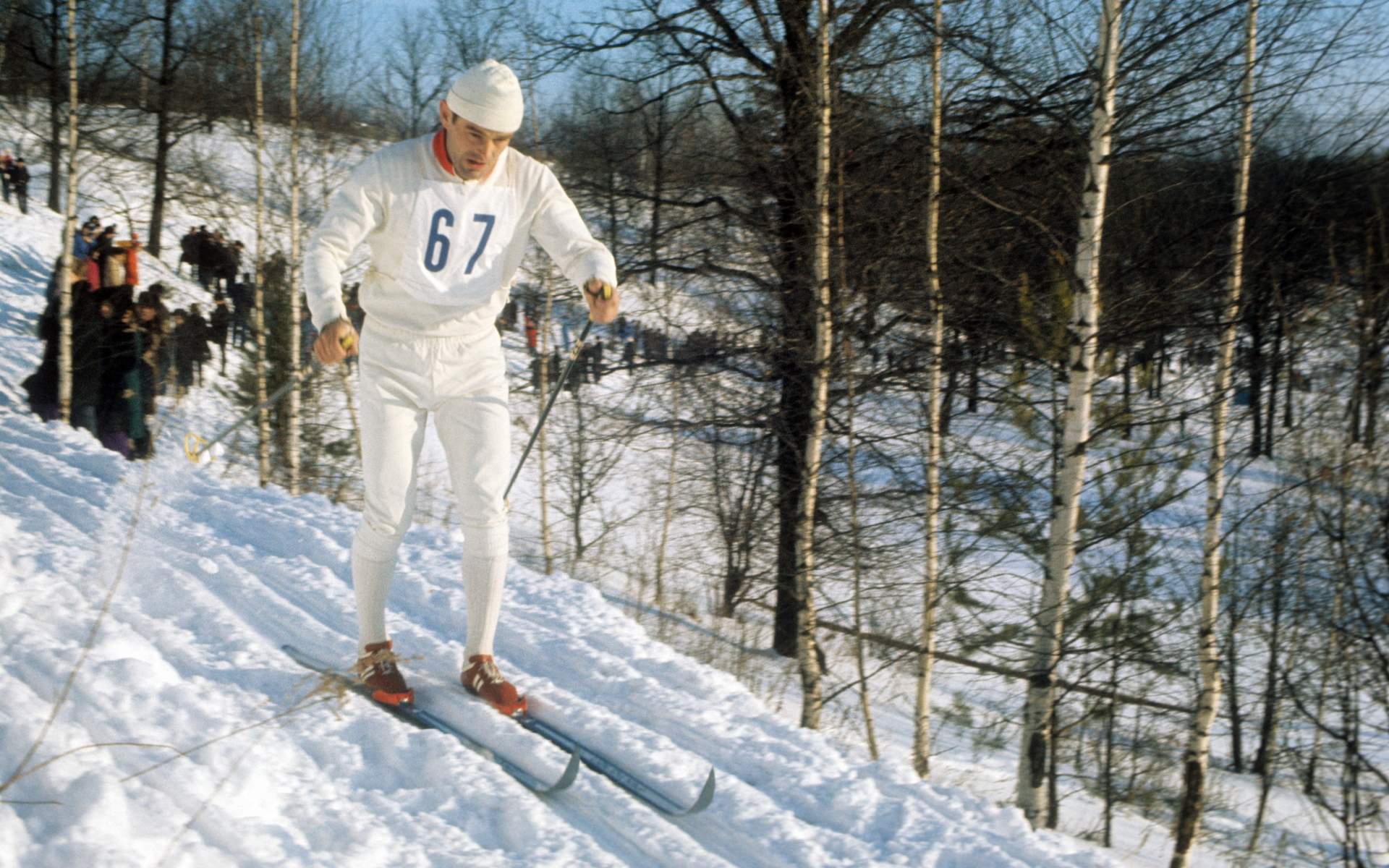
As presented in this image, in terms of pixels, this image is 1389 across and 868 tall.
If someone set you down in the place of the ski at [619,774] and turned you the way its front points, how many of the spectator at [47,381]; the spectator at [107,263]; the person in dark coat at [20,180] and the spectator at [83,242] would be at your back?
4

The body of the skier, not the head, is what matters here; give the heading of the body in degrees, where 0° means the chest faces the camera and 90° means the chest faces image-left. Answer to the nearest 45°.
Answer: approximately 315°

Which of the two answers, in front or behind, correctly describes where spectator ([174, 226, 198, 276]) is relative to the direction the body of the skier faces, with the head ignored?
behind

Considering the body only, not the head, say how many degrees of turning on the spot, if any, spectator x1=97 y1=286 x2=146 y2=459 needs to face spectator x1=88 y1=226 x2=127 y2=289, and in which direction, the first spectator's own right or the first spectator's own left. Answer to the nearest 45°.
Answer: approximately 90° to the first spectator's own left

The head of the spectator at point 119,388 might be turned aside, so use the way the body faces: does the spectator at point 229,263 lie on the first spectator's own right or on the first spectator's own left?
on the first spectator's own left

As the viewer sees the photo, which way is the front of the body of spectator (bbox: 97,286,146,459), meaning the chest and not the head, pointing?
to the viewer's right

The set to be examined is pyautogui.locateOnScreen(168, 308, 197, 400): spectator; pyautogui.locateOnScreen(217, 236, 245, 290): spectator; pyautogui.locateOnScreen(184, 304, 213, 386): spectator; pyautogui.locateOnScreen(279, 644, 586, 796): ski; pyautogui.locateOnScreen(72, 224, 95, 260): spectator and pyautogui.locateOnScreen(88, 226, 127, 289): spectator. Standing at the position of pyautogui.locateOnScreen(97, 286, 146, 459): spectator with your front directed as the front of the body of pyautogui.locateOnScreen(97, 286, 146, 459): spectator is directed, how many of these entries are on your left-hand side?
5

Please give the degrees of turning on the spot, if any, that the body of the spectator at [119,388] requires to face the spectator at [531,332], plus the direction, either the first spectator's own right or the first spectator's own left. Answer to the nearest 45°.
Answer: approximately 45° to the first spectator's own left

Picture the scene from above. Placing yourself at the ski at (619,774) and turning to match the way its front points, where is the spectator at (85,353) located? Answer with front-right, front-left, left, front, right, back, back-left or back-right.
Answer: back

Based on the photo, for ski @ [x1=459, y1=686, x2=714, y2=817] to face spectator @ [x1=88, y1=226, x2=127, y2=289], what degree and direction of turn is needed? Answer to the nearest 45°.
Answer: approximately 180°
